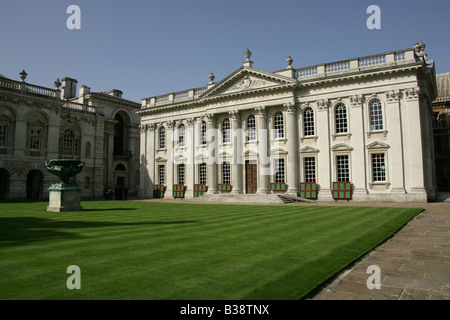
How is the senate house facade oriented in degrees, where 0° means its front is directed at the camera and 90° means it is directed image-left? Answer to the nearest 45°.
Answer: approximately 45°

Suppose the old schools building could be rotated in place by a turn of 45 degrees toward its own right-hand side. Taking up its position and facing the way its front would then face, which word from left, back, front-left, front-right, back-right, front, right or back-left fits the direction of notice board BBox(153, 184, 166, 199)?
left

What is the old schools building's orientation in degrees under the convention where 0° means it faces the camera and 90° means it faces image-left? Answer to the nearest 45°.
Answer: approximately 315°

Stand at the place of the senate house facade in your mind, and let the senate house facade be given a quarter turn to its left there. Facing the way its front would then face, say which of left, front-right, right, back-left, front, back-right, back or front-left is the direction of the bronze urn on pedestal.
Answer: right

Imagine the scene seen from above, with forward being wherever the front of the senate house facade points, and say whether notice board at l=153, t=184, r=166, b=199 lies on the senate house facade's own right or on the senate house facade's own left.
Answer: on the senate house facade's own right

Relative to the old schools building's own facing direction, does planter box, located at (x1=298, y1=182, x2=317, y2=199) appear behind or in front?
in front

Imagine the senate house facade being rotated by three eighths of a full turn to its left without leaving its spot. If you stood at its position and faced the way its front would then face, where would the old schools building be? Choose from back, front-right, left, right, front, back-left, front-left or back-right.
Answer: back

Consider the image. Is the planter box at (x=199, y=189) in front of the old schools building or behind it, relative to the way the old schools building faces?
in front

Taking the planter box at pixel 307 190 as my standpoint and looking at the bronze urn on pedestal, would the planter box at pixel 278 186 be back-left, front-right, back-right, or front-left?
front-right
